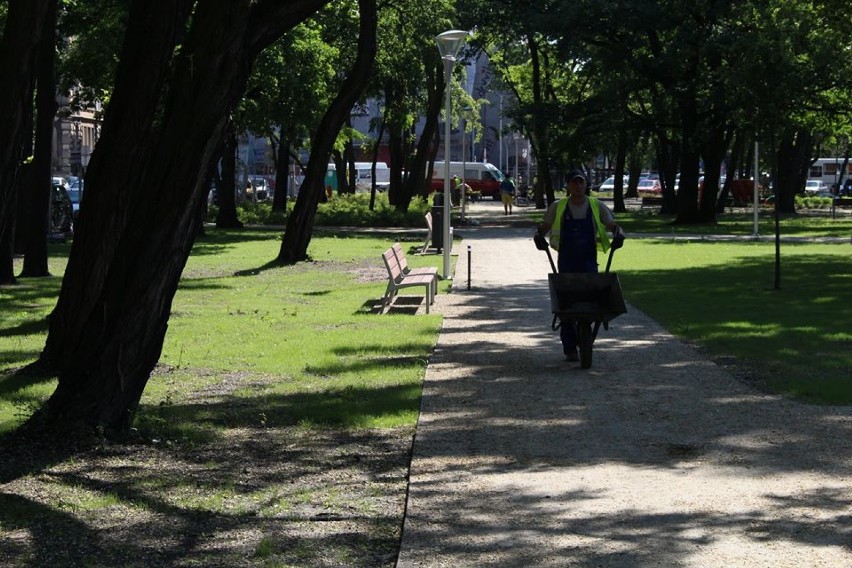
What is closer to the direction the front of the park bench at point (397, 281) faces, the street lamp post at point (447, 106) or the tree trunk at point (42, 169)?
the street lamp post

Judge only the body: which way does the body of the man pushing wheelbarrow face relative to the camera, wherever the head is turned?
toward the camera

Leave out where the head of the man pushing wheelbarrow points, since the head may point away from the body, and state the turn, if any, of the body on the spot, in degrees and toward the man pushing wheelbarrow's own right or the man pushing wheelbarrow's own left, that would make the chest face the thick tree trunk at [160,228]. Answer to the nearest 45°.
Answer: approximately 45° to the man pushing wheelbarrow's own right

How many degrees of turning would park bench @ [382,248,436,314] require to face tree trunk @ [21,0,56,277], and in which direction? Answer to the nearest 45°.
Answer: approximately 135° to its left

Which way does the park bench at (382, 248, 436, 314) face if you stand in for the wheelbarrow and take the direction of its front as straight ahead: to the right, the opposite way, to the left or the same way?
to the left

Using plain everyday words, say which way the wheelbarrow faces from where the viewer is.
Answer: facing the viewer

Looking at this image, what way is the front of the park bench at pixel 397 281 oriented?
to the viewer's right

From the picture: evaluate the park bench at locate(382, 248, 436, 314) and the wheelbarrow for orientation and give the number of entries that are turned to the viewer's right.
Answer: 1

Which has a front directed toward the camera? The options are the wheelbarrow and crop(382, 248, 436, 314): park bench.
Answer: the wheelbarrow

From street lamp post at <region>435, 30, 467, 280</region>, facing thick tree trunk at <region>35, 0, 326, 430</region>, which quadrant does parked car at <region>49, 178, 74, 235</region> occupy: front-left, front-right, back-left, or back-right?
back-right

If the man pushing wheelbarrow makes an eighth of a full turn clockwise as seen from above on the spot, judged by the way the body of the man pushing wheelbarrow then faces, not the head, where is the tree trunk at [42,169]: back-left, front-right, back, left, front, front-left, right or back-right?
right

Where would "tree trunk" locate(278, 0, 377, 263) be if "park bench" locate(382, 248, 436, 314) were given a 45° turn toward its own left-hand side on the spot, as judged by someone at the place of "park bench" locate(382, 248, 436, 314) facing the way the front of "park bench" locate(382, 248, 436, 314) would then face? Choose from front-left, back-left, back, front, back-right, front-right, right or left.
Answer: front-left

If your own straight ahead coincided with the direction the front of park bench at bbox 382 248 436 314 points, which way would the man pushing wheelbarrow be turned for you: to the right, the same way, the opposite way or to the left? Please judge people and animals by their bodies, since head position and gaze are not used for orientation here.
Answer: to the right
